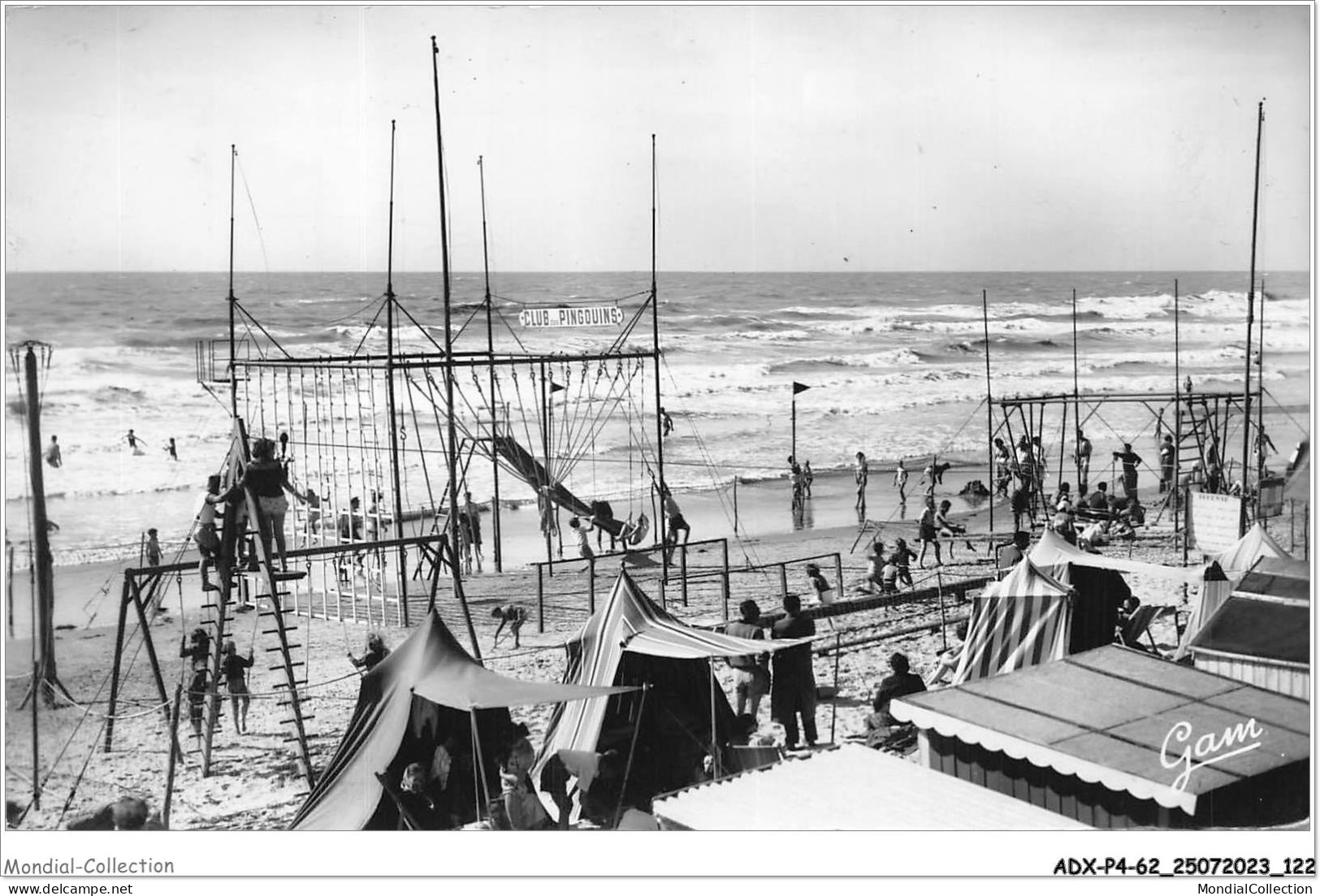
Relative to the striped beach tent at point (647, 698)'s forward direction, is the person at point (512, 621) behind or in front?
behind

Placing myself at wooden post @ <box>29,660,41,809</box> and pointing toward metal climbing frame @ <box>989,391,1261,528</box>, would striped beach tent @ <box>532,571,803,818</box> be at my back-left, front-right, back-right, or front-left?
front-right

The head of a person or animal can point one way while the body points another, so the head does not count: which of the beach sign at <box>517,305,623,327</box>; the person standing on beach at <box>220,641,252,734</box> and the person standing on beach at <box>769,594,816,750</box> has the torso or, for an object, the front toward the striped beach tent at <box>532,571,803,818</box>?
the beach sign

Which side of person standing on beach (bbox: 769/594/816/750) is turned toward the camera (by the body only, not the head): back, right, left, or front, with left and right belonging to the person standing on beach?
back

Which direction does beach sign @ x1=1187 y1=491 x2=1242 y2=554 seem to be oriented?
toward the camera

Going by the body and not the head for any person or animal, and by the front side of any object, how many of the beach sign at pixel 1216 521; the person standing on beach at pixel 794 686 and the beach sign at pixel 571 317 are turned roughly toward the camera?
2

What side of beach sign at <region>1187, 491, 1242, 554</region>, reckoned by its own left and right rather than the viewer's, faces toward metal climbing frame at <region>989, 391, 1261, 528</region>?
back

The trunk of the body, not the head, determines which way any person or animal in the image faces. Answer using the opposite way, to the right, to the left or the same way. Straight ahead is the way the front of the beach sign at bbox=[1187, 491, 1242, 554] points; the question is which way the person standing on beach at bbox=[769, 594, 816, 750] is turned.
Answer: the opposite way

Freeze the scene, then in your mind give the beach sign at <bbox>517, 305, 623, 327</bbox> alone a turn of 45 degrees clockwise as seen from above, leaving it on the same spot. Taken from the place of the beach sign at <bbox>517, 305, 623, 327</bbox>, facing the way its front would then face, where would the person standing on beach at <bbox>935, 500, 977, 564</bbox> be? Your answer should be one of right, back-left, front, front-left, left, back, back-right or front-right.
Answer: back

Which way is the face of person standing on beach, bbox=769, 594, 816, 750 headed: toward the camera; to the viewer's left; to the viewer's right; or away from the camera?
away from the camera

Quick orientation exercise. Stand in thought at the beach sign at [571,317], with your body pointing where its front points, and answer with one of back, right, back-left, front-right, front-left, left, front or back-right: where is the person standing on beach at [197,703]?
front-right

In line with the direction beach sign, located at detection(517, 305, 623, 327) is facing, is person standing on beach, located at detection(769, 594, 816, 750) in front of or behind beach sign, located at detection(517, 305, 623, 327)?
in front

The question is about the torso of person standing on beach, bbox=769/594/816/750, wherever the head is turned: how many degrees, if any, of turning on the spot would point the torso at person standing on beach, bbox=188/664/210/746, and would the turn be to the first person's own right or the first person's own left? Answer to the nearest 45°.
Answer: approximately 90° to the first person's own left

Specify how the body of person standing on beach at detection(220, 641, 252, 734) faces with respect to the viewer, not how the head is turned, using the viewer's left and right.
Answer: facing away from the viewer

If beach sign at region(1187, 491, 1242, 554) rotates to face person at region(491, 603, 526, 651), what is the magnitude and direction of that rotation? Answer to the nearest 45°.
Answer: approximately 90° to its right
